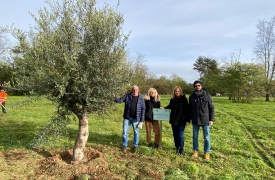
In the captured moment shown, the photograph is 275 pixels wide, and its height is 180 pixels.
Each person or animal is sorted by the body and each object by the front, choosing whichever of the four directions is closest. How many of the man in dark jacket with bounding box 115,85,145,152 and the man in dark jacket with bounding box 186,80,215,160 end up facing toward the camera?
2

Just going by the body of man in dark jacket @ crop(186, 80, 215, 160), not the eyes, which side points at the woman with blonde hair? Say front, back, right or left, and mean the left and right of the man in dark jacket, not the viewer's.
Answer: right

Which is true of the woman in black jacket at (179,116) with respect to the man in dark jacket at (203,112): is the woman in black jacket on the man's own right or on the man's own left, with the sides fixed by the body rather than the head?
on the man's own right

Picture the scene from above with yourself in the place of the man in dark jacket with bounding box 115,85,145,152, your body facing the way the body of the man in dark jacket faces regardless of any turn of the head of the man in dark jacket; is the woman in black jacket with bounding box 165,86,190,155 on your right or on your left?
on your left

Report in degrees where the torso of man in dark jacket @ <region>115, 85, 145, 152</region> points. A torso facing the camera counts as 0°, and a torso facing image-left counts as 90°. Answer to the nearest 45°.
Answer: approximately 0°

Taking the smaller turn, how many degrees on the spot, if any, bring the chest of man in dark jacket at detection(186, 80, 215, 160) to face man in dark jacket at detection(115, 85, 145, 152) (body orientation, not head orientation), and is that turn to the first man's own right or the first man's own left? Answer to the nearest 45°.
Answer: approximately 90° to the first man's own right

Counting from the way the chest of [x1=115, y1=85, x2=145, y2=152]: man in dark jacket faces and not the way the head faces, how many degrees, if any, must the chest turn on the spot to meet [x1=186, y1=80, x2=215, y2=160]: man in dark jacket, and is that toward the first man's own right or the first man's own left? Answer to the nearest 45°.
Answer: approximately 90° to the first man's own left

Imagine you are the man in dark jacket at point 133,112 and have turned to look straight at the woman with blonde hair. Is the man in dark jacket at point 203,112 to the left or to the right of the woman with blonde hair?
right
